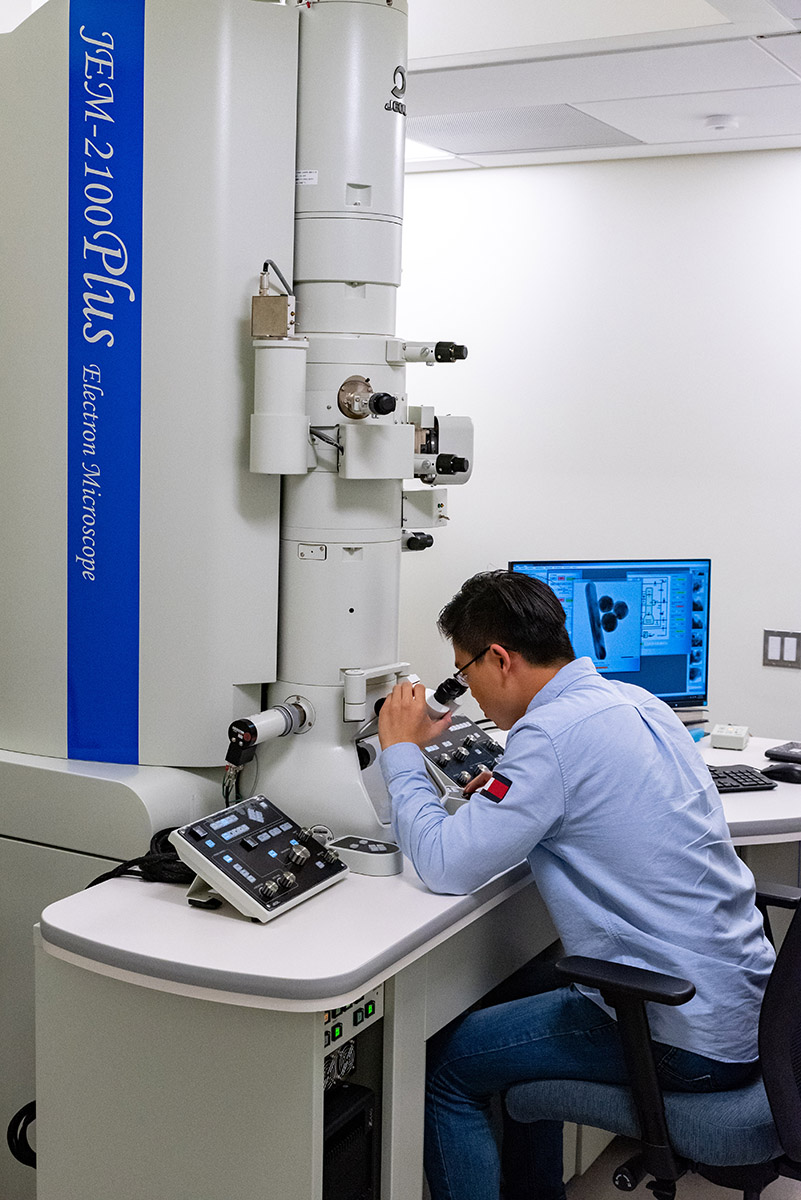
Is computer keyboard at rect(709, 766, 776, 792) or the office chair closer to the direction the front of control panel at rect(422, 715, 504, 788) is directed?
the office chair

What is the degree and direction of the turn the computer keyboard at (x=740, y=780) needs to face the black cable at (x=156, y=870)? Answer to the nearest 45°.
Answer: approximately 45° to its right

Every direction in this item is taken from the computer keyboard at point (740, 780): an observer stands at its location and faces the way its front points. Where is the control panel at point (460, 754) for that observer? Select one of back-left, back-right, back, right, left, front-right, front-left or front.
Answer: front-right

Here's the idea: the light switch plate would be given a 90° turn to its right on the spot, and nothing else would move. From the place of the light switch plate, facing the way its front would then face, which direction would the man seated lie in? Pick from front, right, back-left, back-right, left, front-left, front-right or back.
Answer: left

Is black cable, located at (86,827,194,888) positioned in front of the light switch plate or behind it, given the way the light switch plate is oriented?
in front

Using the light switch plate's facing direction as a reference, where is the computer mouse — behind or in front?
in front

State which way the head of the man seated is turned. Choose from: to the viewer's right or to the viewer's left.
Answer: to the viewer's left

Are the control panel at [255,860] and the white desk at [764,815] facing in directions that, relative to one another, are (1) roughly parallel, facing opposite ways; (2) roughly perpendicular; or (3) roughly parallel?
roughly perpendicular

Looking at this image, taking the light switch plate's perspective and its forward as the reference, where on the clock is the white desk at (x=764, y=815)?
The white desk is roughly at 12 o'clock from the light switch plate.

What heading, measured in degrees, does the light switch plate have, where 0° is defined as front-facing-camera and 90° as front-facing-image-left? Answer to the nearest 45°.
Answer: approximately 0°

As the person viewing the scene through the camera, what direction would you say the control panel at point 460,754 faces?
facing the viewer and to the right of the viewer

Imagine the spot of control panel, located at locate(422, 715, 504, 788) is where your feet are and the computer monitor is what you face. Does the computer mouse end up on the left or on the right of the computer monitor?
right

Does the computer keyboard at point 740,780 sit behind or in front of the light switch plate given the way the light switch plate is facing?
in front

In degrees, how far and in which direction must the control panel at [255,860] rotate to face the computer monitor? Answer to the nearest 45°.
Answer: approximately 90° to its left

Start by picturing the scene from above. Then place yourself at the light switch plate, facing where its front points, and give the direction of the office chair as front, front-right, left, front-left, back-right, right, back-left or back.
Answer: front

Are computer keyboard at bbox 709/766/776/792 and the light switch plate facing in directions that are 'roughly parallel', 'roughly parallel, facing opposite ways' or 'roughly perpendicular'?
roughly parallel

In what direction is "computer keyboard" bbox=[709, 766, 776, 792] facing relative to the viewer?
toward the camera
